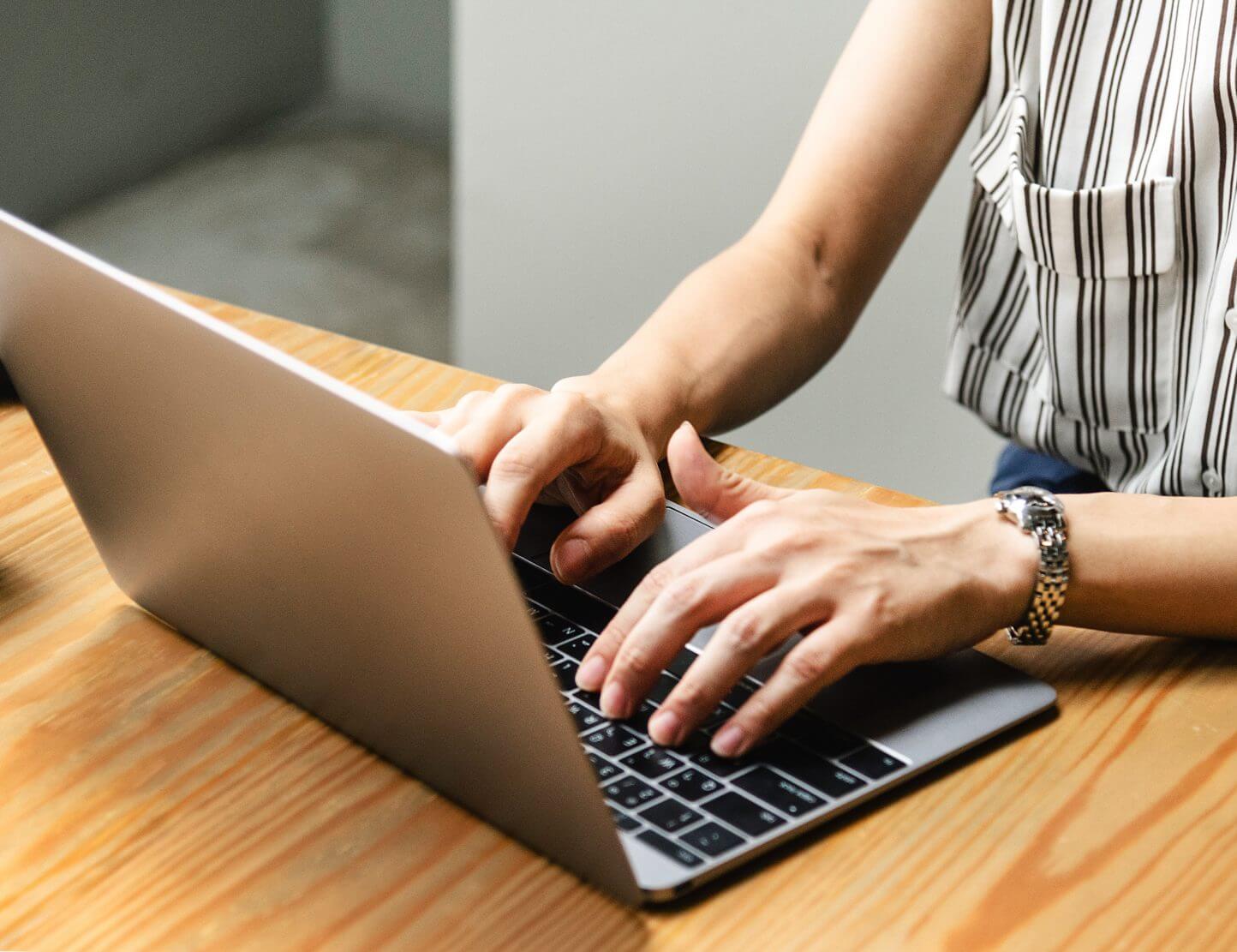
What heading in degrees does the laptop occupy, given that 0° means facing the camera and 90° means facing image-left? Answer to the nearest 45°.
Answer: approximately 225°
